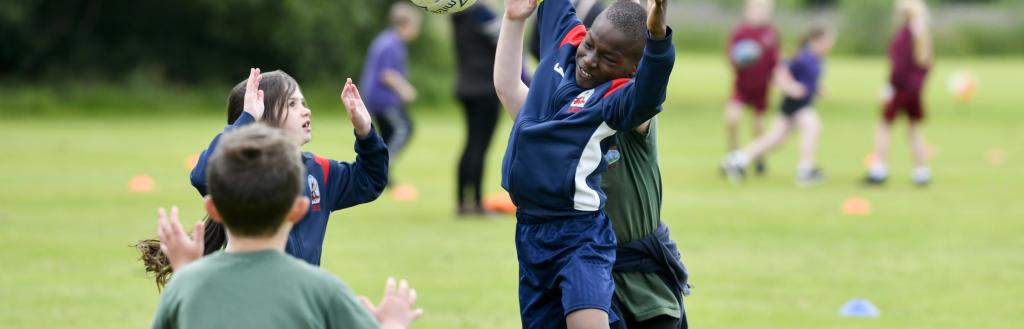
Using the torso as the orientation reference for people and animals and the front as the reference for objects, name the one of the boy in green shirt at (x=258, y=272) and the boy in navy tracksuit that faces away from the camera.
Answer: the boy in green shirt

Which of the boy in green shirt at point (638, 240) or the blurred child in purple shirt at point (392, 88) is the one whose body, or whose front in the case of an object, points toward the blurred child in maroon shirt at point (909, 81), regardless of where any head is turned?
the blurred child in purple shirt

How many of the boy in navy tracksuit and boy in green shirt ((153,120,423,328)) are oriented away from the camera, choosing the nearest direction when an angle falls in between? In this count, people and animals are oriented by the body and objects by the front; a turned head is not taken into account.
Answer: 1

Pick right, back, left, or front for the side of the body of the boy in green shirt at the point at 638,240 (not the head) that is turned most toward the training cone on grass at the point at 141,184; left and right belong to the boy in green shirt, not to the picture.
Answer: right

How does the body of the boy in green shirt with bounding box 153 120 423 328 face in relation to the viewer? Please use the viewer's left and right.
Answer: facing away from the viewer

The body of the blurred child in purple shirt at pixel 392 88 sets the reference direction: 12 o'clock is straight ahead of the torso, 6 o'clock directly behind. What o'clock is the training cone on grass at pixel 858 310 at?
The training cone on grass is roughly at 2 o'clock from the blurred child in purple shirt.

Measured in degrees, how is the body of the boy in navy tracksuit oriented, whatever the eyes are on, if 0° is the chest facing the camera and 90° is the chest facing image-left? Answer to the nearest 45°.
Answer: approximately 45°

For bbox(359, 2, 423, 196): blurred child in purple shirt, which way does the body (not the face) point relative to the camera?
to the viewer's right

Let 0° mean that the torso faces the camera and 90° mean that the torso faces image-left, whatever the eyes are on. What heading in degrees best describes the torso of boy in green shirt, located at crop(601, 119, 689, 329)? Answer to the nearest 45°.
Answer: approximately 45°

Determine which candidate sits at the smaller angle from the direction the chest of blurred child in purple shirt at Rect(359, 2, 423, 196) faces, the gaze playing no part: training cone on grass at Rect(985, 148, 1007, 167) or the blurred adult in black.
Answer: the training cone on grass
